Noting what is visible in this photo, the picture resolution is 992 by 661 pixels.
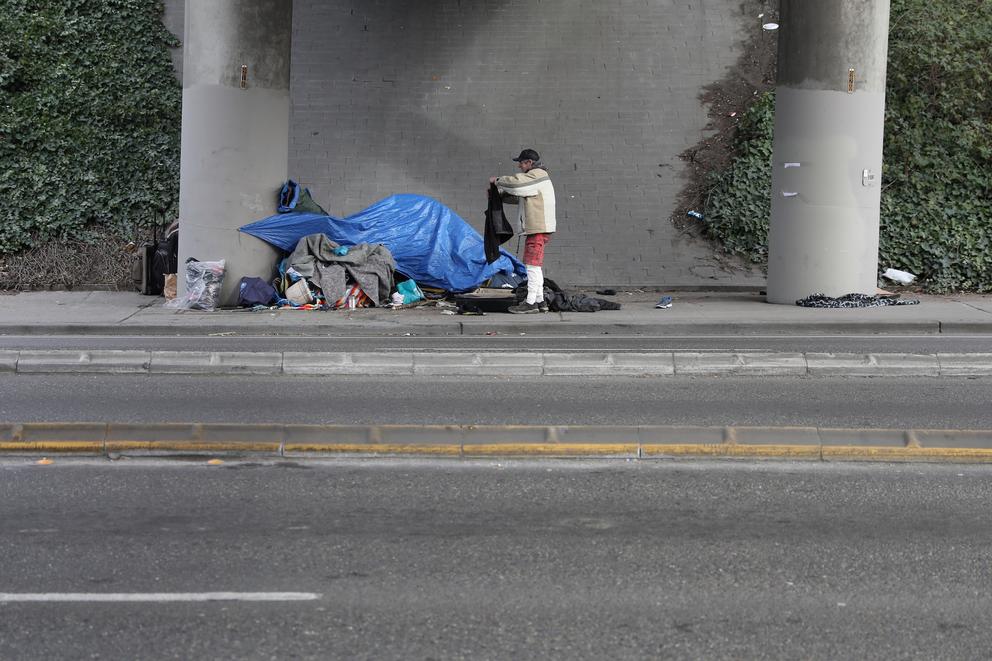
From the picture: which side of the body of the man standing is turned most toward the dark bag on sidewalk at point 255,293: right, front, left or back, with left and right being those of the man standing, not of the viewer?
front

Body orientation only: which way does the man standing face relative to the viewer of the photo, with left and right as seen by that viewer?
facing to the left of the viewer

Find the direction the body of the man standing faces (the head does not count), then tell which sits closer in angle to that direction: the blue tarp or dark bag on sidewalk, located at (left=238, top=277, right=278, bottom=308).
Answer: the dark bag on sidewalk

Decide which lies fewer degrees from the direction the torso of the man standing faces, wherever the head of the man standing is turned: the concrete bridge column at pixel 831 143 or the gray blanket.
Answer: the gray blanket

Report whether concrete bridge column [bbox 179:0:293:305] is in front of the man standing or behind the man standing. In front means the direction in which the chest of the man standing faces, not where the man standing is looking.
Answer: in front

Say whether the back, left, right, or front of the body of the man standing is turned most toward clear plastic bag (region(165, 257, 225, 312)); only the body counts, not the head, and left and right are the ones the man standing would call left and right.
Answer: front

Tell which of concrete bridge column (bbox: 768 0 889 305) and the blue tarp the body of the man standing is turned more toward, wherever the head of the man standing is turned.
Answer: the blue tarp

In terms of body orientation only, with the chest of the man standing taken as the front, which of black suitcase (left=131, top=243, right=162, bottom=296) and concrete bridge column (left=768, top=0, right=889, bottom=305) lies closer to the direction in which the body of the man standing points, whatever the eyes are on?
the black suitcase

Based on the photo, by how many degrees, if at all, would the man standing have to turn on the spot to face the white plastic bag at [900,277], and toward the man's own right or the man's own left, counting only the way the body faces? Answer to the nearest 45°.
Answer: approximately 135° to the man's own right

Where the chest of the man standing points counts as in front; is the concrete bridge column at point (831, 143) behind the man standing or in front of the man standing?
behind
